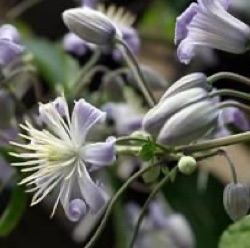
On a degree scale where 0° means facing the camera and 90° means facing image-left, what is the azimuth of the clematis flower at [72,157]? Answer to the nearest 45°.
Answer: approximately 45°
